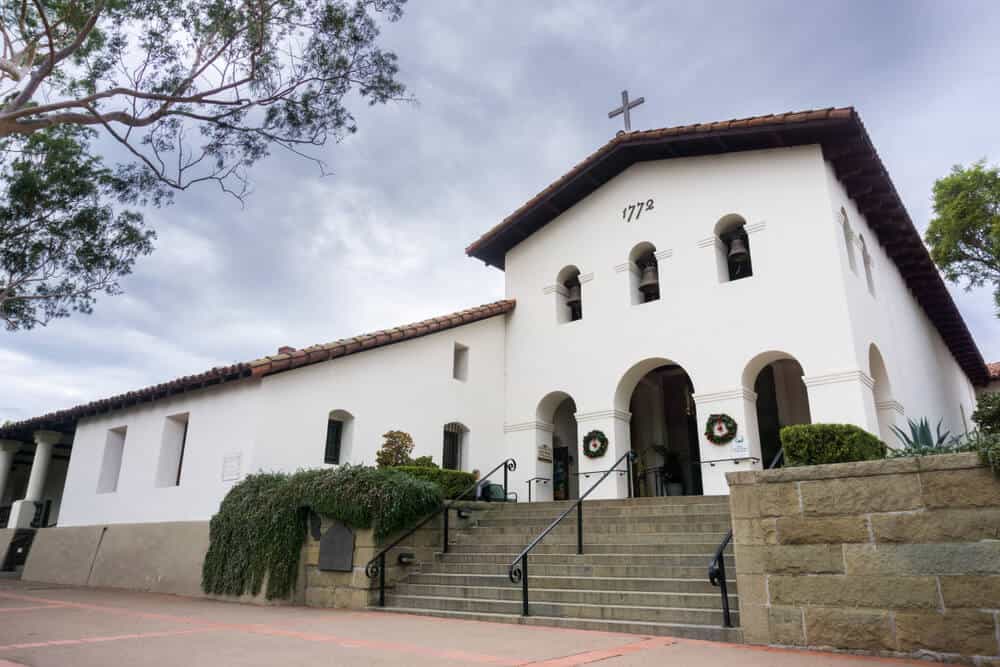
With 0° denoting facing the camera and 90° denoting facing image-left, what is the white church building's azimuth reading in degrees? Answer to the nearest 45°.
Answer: approximately 45°

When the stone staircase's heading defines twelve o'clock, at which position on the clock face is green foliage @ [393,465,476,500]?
The green foliage is roughly at 3 o'clock from the stone staircase.

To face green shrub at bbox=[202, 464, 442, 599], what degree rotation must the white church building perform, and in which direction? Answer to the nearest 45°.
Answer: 0° — it already faces it

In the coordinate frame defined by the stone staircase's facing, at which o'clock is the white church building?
The white church building is roughly at 5 o'clock from the stone staircase.

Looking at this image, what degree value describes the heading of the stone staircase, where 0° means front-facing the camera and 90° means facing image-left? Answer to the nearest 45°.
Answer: approximately 45°

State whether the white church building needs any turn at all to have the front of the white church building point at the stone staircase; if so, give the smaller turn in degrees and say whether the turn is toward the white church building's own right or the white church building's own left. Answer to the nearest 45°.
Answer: approximately 45° to the white church building's own left

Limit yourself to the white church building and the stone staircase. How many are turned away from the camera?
0

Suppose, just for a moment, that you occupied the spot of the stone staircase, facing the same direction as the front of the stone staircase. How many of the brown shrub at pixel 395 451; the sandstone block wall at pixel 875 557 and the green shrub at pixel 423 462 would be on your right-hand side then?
2
